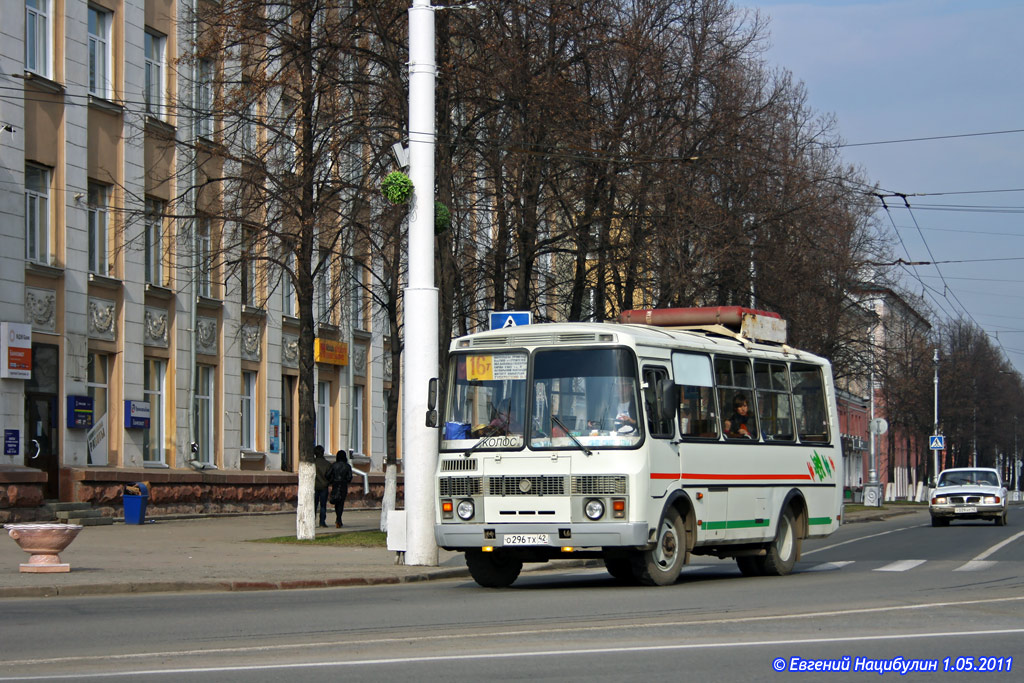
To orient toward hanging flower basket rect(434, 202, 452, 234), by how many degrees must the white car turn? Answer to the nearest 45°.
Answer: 0° — it already faces it

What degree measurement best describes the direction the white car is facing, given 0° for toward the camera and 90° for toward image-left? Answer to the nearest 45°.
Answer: approximately 0°

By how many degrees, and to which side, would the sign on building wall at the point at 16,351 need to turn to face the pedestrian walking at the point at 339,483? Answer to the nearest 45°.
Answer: approximately 45° to its left

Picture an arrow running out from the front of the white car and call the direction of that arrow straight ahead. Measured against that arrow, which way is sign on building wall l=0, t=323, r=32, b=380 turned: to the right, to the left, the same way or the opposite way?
to the left

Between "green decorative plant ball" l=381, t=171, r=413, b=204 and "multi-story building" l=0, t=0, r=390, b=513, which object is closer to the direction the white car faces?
the green decorative plant ball

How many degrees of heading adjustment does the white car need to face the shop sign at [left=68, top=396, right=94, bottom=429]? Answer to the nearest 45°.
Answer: approximately 45° to its right

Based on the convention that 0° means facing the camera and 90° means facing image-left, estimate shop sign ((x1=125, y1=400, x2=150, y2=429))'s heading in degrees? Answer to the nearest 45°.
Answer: approximately 315°

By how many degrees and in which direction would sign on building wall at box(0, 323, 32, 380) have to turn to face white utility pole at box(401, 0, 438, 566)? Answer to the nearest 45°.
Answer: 0° — it already faces it

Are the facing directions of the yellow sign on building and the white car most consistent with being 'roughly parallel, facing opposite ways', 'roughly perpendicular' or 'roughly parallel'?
roughly perpendicular

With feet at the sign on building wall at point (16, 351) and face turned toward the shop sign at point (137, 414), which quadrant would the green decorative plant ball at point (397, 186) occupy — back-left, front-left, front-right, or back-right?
back-right

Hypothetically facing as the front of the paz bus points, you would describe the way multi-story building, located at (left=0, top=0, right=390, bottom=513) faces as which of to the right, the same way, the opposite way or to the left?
to the left

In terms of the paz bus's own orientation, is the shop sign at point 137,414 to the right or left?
on its right
